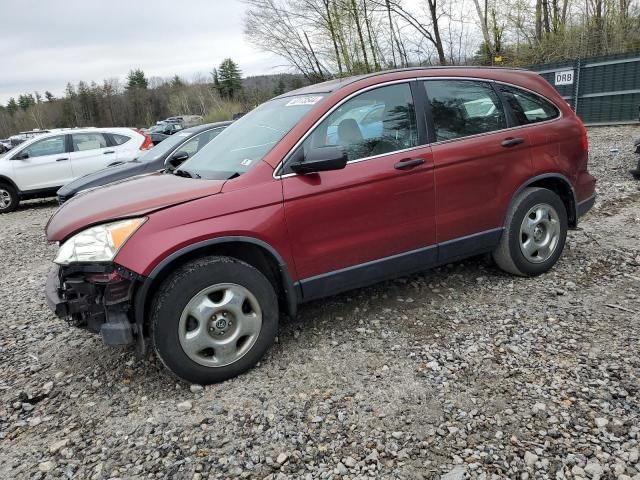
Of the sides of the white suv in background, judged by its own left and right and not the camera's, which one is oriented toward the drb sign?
back

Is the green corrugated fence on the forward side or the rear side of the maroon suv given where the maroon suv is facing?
on the rear side

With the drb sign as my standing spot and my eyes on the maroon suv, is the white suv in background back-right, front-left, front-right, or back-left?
front-right

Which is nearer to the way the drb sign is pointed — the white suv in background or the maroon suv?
the maroon suv

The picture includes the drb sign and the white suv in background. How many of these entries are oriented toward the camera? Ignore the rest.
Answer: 1

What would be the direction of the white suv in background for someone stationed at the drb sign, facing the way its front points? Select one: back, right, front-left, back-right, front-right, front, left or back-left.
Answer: front-right

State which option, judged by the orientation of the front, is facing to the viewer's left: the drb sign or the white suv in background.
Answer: the white suv in background

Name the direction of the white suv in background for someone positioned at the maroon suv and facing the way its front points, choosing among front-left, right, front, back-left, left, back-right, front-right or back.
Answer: right

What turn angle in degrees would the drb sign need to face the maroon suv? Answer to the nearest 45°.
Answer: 0° — it already faces it

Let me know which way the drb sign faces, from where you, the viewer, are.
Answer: facing the viewer

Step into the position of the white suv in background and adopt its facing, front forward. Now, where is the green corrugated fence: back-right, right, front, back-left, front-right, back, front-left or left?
back

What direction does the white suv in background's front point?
to the viewer's left

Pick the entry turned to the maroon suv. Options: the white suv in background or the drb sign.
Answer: the drb sign

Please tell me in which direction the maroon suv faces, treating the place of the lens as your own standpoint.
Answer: facing the viewer and to the left of the viewer
